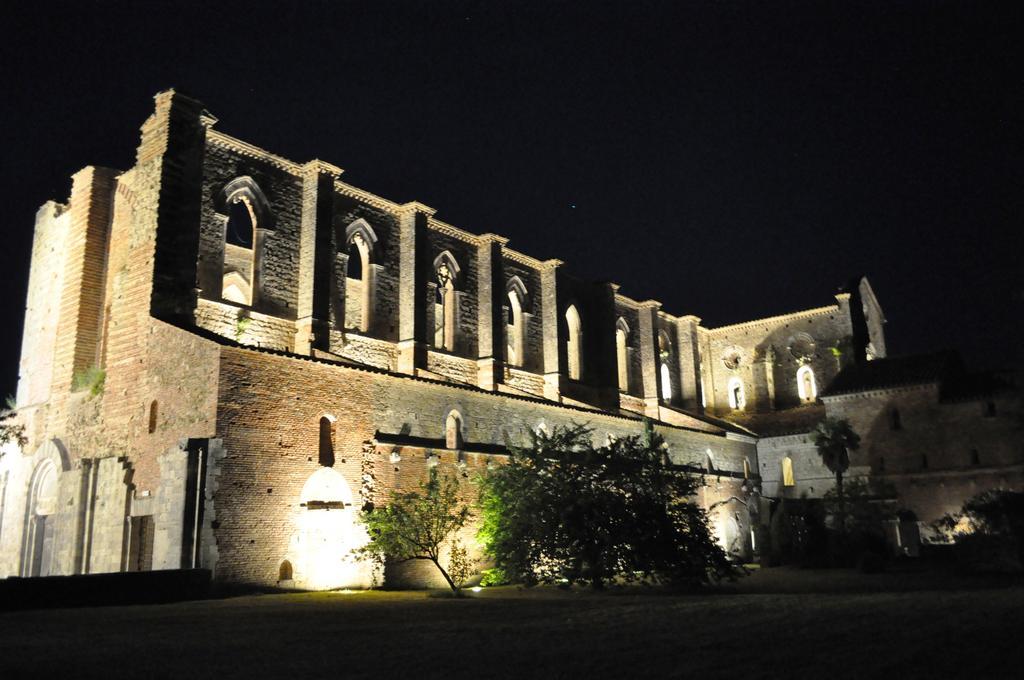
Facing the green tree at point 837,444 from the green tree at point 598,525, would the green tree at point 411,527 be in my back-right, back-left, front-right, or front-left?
back-left

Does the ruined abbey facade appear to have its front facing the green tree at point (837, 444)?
no
